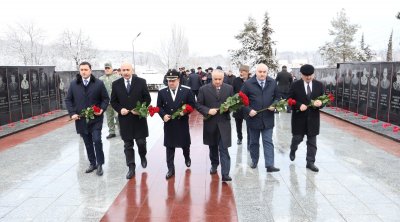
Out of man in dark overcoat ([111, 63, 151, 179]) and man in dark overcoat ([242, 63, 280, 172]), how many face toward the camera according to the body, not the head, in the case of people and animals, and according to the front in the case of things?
2

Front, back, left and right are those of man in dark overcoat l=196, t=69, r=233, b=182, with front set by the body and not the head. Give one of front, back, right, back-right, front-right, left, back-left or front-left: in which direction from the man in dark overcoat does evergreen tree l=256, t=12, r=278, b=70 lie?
back

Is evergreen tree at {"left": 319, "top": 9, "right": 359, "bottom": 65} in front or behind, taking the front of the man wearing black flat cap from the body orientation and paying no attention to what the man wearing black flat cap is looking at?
behind

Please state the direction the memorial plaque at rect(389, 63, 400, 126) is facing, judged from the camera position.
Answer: facing the viewer and to the left of the viewer

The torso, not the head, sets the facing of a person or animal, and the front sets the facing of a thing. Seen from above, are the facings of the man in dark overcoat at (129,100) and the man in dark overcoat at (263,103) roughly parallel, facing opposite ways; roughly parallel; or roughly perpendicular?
roughly parallel

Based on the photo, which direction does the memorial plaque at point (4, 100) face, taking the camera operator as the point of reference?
facing the viewer and to the right of the viewer

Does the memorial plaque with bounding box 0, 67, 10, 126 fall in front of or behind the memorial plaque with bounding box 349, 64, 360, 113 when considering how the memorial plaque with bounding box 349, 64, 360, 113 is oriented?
in front

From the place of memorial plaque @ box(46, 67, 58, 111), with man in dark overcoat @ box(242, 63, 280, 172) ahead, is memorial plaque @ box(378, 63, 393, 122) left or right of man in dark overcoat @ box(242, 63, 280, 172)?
left

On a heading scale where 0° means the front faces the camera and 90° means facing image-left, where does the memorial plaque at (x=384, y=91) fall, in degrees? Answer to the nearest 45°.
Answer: approximately 45°

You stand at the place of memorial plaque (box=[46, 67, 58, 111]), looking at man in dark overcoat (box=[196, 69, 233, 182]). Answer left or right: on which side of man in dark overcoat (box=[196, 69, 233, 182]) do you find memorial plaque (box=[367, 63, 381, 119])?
left

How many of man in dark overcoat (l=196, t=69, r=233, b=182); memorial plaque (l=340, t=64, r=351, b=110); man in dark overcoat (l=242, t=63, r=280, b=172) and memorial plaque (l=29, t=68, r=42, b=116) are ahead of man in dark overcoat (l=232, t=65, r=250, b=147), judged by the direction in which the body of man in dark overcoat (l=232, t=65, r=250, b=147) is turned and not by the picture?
2

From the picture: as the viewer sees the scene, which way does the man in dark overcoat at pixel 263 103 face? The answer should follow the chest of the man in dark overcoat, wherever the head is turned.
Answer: toward the camera

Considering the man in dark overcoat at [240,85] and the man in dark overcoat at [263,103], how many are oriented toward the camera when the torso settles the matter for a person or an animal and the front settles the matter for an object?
2

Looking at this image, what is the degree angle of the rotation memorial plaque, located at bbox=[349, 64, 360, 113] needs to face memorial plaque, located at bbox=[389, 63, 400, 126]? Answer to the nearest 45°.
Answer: approximately 45° to its left

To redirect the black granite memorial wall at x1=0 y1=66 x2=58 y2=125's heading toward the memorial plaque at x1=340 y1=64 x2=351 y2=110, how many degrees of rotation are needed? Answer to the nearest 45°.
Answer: approximately 45° to its left

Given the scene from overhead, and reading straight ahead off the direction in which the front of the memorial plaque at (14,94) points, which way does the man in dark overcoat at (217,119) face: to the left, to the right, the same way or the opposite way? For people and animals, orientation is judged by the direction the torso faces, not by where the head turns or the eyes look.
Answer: to the right

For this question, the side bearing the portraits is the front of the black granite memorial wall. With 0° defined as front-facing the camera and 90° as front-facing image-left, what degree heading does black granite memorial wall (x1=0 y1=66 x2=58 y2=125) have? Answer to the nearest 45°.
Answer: approximately 315°

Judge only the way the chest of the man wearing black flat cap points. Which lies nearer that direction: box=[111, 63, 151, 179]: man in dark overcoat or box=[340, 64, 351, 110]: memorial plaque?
the man in dark overcoat

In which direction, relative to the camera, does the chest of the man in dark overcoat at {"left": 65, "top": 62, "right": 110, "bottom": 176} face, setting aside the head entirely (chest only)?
toward the camera

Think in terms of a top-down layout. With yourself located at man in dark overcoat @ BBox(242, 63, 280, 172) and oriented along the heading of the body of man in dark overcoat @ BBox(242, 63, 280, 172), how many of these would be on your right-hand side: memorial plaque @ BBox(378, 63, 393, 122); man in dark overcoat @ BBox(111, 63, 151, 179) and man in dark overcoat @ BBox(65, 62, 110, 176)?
2

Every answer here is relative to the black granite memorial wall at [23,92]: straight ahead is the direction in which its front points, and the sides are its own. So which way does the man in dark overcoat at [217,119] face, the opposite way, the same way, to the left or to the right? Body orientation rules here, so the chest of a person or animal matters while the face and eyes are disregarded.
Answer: to the right
